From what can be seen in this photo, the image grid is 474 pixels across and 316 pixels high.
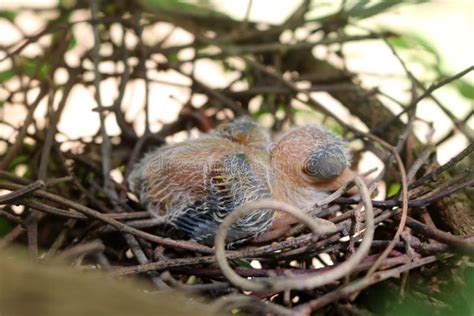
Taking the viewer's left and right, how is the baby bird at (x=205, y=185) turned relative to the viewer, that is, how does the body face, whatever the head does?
facing to the right of the viewer

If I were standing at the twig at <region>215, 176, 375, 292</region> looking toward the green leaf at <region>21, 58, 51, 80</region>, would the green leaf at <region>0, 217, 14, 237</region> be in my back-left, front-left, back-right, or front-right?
front-left

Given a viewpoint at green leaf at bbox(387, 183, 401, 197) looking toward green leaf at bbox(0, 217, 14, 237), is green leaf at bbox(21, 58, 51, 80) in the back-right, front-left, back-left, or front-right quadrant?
front-right

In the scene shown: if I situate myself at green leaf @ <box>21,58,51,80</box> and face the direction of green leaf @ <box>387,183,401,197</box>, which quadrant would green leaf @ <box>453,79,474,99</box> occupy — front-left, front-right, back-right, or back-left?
front-left

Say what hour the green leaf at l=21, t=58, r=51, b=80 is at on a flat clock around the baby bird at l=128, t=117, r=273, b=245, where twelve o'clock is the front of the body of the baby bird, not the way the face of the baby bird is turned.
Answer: The green leaf is roughly at 8 o'clock from the baby bird.

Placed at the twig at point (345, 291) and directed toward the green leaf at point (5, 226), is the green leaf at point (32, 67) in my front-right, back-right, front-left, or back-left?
front-right
